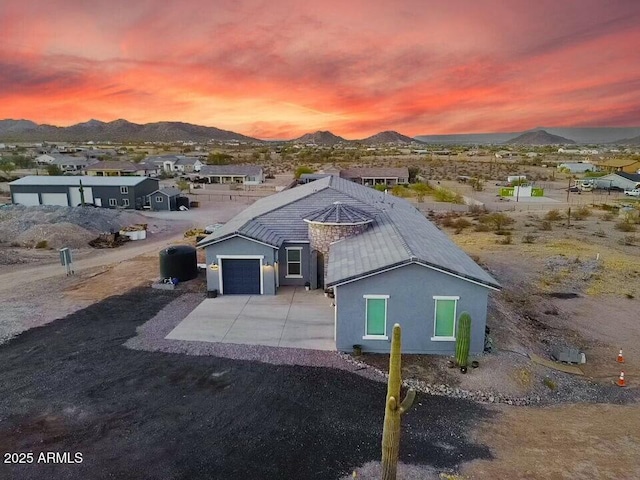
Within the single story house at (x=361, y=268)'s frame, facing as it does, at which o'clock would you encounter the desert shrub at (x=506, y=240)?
The desert shrub is roughly at 7 o'clock from the single story house.

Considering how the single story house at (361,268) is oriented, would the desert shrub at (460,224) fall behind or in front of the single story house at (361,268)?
behind

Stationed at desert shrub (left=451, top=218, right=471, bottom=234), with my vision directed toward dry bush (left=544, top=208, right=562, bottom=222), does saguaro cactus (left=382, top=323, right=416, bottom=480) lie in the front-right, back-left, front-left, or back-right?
back-right

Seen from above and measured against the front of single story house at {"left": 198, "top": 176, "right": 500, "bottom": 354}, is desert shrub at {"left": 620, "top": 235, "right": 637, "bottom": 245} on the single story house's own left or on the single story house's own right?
on the single story house's own left

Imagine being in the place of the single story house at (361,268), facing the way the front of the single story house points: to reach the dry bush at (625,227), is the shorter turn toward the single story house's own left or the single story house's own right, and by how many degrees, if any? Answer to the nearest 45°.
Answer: approximately 135° to the single story house's own left

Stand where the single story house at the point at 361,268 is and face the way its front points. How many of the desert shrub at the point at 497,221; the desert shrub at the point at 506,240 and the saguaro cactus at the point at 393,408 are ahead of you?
1

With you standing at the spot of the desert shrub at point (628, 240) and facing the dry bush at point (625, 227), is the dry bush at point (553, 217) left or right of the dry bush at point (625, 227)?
left

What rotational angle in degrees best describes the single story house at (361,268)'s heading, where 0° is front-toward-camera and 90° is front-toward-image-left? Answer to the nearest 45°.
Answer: approximately 0°

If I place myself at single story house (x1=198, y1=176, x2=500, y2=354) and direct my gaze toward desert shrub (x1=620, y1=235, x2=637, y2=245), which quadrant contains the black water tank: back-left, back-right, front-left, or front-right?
back-left

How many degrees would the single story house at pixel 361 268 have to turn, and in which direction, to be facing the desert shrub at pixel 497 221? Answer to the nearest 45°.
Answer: approximately 135° to its left

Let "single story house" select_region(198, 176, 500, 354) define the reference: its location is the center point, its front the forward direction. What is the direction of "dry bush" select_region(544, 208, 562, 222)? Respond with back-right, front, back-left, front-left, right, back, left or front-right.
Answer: back-left
